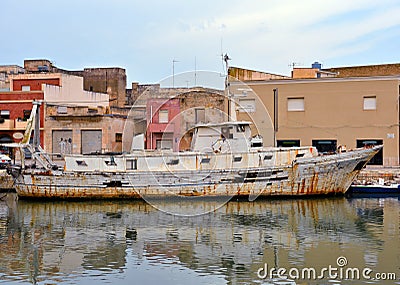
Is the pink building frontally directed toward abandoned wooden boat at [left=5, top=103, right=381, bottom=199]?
yes

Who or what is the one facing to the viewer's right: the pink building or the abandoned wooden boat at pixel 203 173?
the abandoned wooden boat

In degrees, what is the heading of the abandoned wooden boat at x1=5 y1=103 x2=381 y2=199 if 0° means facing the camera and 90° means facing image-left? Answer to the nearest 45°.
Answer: approximately 270°

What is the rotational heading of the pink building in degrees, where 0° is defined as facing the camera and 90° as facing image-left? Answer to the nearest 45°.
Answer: approximately 0°

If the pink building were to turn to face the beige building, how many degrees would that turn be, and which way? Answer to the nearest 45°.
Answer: approximately 45° to its left

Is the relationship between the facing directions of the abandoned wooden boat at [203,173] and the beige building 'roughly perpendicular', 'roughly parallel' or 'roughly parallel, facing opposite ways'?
roughly perpendicular

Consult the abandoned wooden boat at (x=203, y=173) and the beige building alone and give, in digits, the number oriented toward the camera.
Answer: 1

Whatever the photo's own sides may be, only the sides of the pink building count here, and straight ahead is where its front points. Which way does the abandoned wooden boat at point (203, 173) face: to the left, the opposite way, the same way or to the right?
to the left
